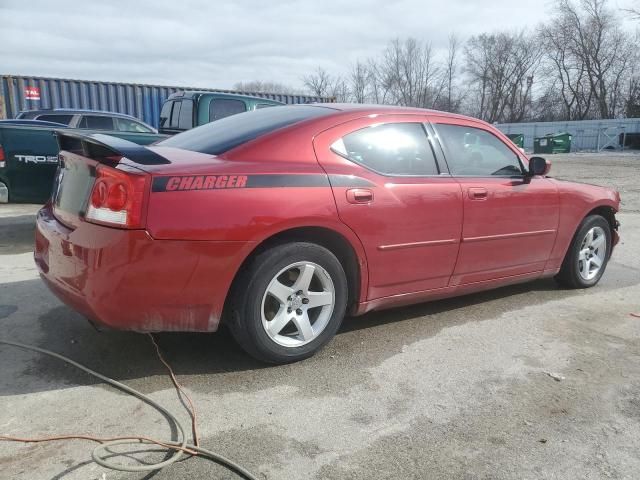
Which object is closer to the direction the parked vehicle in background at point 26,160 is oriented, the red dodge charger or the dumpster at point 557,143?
the dumpster

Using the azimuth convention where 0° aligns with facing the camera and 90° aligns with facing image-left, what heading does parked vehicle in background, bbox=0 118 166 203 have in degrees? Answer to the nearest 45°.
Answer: approximately 225°

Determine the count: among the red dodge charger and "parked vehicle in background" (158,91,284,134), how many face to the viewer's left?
0

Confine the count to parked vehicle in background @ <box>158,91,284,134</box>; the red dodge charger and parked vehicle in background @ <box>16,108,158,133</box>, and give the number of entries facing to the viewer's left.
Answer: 0

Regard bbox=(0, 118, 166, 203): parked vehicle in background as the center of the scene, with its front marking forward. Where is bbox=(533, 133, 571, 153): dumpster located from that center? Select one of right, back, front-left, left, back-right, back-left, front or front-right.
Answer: front

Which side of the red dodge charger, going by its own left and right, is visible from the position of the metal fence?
front

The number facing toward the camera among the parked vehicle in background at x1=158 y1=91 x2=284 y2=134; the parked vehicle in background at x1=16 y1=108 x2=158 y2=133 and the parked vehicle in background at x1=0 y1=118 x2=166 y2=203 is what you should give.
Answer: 0

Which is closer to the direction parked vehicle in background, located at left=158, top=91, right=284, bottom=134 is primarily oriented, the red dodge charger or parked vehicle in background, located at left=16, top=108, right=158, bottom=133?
the parked vehicle in background

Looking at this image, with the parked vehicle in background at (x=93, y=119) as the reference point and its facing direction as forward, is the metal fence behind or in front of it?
in front

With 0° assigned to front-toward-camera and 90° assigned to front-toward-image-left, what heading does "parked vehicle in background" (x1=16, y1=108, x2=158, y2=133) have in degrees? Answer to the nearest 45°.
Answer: approximately 270°

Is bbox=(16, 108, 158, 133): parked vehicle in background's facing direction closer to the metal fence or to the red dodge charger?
the metal fence

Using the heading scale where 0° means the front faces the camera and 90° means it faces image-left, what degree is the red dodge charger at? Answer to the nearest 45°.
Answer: approximately 225°
